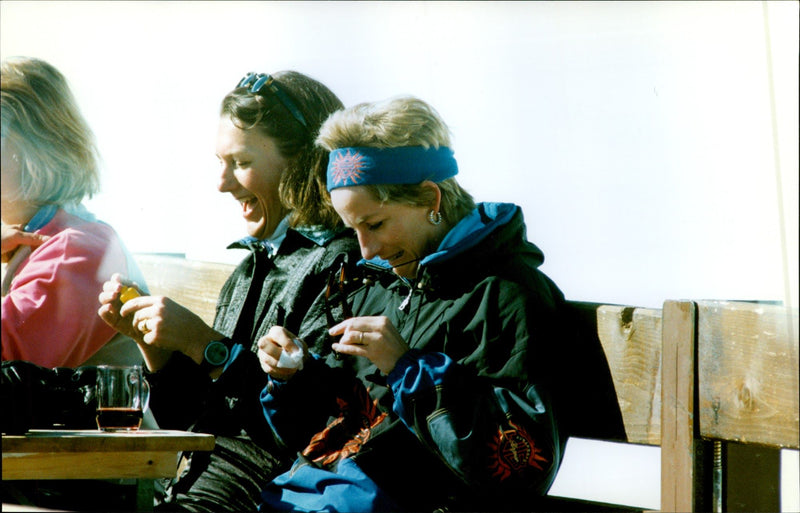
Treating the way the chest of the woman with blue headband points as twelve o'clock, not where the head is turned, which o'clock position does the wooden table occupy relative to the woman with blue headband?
The wooden table is roughly at 1 o'clock from the woman with blue headband.

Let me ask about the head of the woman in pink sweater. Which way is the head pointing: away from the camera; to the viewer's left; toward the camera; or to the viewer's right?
to the viewer's left

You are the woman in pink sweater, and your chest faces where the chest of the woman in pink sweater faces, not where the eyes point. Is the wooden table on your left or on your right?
on your left

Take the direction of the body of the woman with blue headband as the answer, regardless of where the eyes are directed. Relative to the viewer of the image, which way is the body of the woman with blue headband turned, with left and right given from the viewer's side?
facing the viewer and to the left of the viewer

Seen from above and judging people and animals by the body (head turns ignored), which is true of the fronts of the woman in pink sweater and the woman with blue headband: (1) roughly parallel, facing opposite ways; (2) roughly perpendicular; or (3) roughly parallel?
roughly parallel

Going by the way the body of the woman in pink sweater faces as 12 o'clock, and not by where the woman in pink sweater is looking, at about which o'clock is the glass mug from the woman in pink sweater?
The glass mug is roughly at 10 o'clock from the woman in pink sweater.

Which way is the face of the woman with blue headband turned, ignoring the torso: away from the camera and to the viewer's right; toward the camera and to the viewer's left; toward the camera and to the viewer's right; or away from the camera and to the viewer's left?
toward the camera and to the viewer's left

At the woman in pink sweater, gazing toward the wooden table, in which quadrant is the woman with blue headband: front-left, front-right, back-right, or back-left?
front-left

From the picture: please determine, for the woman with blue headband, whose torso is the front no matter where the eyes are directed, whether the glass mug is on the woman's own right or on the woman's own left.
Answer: on the woman's own right
